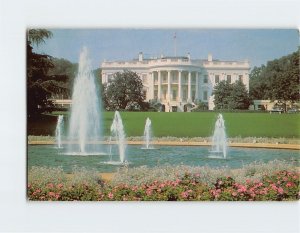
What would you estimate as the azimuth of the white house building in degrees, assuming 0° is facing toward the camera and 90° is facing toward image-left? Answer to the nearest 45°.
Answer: approximately 0°

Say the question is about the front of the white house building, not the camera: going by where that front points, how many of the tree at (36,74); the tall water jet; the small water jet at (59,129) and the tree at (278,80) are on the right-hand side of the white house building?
3

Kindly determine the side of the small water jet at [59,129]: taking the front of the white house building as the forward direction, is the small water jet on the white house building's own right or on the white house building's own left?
on the white house building's own right

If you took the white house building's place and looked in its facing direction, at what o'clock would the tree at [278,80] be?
The tree is roughly at 9 o'clock from the white house building.

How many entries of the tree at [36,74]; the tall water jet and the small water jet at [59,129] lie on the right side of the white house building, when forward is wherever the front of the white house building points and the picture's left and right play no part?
3
